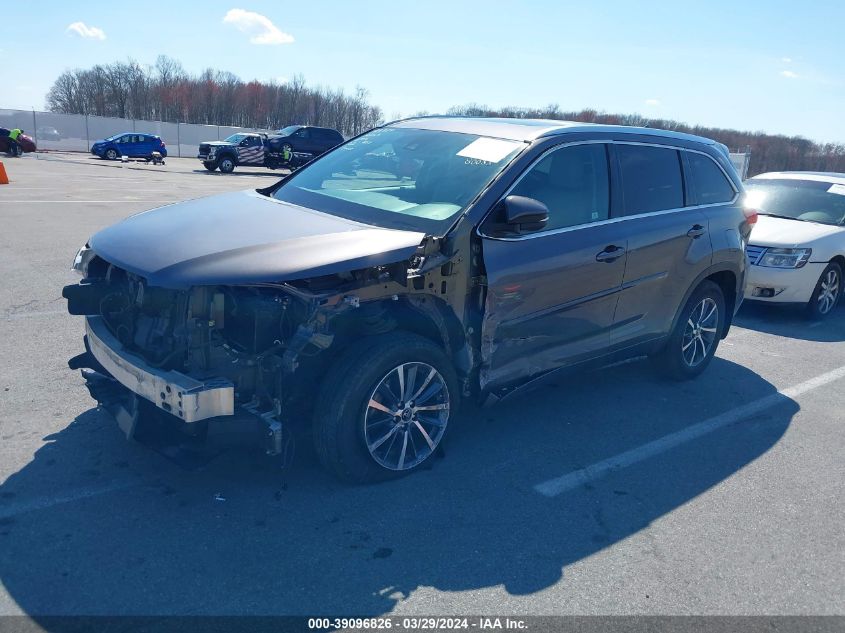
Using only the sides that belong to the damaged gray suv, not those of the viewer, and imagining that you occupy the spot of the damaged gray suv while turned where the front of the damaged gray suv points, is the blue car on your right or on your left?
on your right

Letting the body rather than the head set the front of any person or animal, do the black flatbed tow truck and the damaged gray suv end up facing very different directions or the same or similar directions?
same or similar directions

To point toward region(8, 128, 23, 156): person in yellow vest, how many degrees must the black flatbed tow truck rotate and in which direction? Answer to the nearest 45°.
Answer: approximately 45° to its right

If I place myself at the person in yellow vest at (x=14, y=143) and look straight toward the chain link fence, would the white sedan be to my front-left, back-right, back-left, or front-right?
back-right

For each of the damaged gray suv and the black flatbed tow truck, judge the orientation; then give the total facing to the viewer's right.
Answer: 0

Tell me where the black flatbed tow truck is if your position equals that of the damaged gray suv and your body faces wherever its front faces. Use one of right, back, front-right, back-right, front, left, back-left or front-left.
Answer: back-right

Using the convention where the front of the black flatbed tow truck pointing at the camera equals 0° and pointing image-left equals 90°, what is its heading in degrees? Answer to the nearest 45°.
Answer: approximately 45°

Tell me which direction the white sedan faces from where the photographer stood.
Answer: facing the viewer and to the left of the viewer

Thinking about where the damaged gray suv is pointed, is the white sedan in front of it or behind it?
behind

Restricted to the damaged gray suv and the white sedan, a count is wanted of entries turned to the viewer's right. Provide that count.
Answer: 0

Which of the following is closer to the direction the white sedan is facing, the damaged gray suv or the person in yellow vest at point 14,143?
the damaged gray suv

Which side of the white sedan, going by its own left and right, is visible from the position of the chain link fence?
right

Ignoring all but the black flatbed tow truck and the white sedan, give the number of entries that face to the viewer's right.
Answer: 0

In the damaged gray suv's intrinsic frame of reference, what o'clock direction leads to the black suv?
The black suv is roughly at 4 o'clock from the damaged gray suv.
